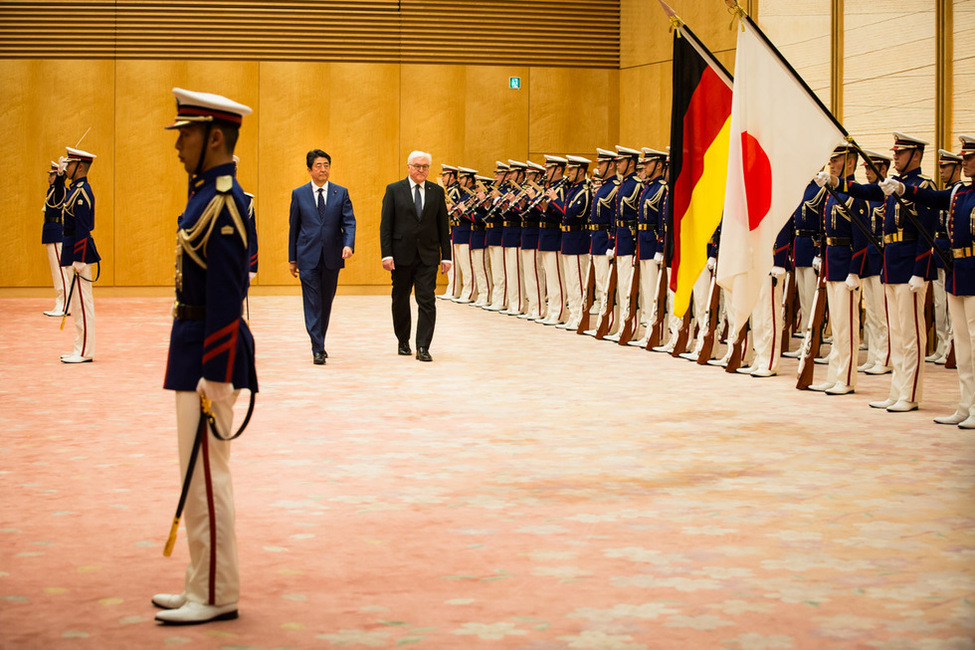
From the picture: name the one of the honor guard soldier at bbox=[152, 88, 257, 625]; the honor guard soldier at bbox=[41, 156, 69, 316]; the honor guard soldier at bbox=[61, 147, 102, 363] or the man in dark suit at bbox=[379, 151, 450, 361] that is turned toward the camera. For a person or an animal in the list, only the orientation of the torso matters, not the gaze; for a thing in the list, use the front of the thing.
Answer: the man in dark suit

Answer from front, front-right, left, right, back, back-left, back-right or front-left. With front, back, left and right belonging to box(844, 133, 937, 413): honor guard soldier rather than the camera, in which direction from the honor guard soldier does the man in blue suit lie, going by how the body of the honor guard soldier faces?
front-right

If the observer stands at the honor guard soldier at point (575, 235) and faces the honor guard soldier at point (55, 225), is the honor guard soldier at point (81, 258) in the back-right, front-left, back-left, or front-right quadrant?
front-left

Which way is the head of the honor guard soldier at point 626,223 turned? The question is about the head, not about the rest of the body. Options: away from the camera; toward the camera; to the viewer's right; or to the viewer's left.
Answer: to the viewer's left

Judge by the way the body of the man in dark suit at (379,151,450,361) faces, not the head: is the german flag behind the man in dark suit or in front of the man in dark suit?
in front

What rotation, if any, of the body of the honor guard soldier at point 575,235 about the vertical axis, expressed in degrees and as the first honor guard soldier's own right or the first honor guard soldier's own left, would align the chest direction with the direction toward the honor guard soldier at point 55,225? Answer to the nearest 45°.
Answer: approximately 45° to the first honor guard soldier's own right

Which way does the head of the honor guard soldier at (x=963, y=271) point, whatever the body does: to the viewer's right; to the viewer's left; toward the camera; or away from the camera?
to the viewer's left

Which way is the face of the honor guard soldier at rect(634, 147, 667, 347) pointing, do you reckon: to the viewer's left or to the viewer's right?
to the viewer's left

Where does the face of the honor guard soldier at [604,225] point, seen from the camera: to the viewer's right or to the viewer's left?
to the viewer's left

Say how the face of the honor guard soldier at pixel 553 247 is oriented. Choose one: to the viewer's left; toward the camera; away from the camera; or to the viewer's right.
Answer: to the viewer's left

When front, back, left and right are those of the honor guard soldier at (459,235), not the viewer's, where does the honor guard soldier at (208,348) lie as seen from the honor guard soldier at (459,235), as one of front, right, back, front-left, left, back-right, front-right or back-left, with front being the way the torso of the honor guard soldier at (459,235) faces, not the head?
front-left

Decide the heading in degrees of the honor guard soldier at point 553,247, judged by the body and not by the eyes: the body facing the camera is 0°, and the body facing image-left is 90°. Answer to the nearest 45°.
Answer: approximately 45°

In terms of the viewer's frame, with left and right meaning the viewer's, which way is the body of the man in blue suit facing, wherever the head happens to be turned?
facing the viewer

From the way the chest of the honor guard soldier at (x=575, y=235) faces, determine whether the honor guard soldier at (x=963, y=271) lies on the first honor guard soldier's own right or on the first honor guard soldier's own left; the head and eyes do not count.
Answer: on the first honor guard soldier's own left
